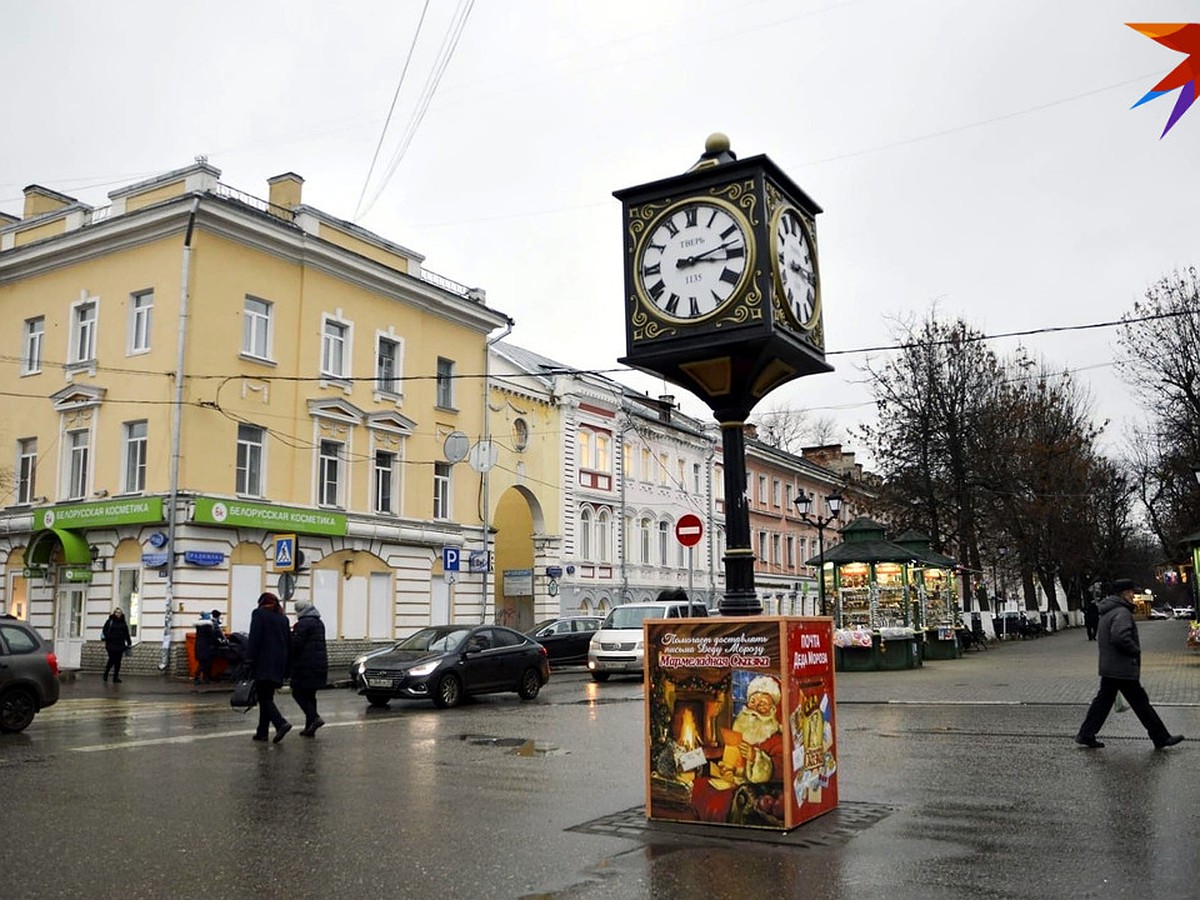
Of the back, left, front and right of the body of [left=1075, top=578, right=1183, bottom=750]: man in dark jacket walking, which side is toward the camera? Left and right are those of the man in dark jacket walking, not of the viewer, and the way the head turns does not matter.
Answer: right

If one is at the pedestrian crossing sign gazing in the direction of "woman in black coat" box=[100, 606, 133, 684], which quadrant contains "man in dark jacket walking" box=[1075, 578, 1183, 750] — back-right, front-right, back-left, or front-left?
back-left

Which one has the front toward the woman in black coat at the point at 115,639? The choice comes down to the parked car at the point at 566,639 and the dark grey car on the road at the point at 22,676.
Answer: the parked car at the point at 566,639

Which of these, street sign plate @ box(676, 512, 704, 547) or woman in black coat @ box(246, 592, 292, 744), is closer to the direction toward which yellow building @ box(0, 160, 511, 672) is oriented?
the woman in black coat

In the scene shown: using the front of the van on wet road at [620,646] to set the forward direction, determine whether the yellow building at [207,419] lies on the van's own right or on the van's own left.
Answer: on the van's own right

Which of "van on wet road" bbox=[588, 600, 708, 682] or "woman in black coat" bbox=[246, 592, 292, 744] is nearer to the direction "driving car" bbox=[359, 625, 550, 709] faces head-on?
the woman in black coat

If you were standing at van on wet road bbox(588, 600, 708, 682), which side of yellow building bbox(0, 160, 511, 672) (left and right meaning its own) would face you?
left

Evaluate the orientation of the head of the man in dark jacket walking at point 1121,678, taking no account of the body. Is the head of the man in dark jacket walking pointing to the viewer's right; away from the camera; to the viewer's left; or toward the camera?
to the viewer's right

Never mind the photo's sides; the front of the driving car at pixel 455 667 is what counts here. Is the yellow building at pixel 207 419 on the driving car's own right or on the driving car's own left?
on the driving car's own right
